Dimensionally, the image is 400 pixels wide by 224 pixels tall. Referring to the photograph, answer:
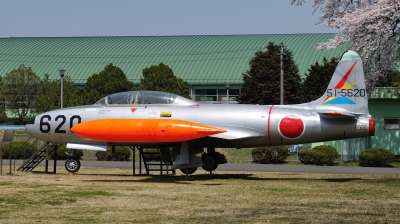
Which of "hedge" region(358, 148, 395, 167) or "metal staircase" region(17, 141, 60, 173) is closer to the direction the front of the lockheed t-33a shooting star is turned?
the metal staircase

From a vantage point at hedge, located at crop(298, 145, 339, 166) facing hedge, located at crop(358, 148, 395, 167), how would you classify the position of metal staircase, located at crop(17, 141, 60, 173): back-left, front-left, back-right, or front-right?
back-right

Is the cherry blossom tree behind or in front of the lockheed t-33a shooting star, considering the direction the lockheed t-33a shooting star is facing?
behind

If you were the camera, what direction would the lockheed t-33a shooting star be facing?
facing to the left of the viewer

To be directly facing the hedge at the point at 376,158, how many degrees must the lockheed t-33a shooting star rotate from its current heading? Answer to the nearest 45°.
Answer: approximately 135° to its right

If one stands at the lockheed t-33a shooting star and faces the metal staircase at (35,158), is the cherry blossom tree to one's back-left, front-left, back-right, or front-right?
back-right
